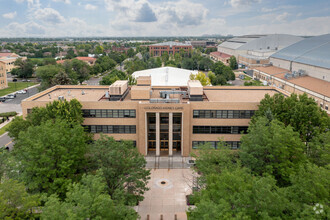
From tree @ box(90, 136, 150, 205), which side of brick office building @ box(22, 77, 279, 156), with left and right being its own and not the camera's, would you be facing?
front

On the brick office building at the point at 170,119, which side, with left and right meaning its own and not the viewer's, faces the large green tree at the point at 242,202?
front

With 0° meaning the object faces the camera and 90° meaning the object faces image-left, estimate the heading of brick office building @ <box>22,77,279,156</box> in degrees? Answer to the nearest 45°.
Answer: approximately 0°

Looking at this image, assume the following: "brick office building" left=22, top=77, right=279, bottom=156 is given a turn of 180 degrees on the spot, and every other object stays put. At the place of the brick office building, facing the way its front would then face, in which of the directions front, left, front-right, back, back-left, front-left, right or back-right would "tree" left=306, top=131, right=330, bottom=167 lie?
back-right

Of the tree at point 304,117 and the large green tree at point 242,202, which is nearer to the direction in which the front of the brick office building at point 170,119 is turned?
the large green tree

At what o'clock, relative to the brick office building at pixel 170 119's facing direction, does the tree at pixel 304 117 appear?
The tree is roughly at 10 o'clock from the brick office building.

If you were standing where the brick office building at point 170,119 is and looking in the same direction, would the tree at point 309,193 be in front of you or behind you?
in front

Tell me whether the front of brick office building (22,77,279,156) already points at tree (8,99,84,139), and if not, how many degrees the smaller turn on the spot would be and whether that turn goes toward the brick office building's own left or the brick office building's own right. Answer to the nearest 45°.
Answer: approximately 90° to the brick office building's own right

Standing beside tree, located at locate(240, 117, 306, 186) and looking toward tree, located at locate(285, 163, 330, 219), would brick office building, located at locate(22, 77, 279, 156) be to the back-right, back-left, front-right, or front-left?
back-right

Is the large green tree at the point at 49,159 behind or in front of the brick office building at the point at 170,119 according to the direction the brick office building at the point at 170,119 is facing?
in front

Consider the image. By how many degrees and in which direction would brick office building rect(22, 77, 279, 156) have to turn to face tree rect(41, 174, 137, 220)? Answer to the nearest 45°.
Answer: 0° — it already faces it

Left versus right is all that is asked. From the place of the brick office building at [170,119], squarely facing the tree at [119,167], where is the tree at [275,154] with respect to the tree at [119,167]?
left
